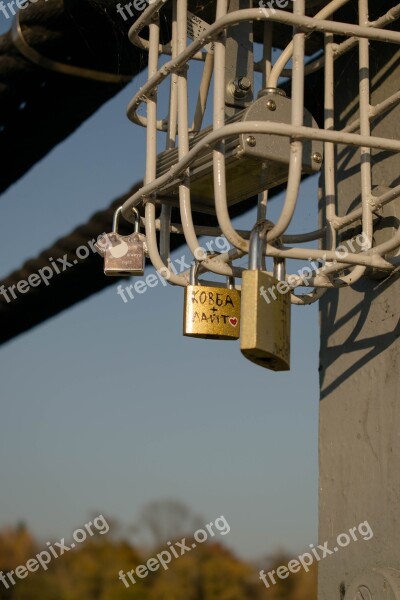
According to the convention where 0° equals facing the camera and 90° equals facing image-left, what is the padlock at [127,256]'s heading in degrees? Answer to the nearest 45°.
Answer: approximately 0°

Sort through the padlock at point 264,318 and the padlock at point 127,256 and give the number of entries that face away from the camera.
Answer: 0

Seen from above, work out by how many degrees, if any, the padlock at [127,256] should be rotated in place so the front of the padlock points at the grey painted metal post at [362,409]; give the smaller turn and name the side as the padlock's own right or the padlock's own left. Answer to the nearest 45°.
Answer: approximately 90° to the padlock's own left

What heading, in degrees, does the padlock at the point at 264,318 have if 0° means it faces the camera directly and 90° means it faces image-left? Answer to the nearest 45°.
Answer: approximately 315°
